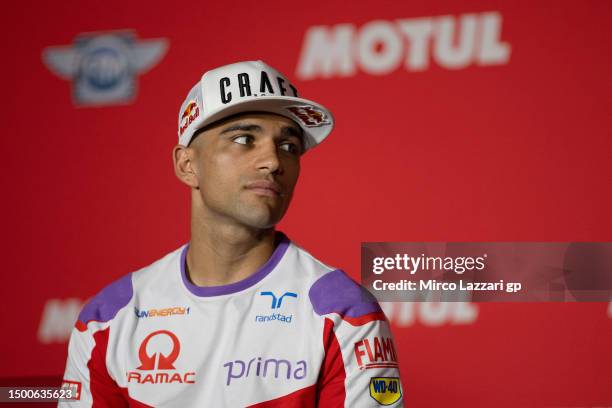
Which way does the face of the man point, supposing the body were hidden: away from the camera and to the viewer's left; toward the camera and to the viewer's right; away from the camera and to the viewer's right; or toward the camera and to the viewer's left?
toward the camera and to the viewer's right

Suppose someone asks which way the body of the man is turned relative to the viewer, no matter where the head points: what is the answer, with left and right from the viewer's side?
facing the viewer
